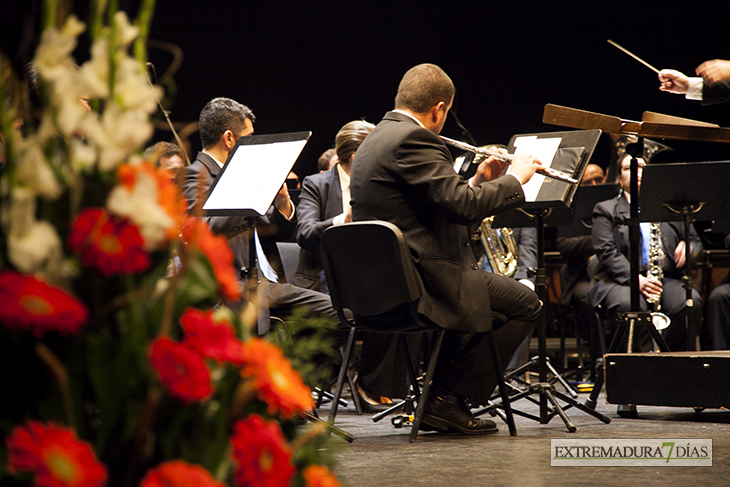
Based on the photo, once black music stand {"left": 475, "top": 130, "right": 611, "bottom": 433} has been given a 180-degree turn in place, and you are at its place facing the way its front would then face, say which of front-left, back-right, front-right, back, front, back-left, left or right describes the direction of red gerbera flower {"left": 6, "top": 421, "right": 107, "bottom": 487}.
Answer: back-right

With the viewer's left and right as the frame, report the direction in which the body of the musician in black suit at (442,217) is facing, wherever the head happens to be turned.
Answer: facing away from the viewer and to the right of the viewer

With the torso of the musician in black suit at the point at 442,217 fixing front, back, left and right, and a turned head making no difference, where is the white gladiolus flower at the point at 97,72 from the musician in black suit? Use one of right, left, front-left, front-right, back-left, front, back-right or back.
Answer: back-right

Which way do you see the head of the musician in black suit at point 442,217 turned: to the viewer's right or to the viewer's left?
to the viewer's right

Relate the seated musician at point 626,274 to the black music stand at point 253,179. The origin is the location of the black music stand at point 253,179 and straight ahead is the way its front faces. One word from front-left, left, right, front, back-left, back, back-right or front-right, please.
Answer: back

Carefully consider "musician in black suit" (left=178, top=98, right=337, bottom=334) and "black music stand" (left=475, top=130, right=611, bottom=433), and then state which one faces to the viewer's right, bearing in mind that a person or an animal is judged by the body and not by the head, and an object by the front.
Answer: the musician in black suit

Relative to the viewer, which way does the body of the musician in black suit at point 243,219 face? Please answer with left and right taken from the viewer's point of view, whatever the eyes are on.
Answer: facing to the right of the viewer

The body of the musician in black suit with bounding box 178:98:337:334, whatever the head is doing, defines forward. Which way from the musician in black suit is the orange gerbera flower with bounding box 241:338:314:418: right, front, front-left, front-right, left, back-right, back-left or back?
right

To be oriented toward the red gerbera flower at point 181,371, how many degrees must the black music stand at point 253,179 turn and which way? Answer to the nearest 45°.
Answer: approximately 45° to its left

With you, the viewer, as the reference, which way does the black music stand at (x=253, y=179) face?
facing the viewer and to the left of the viewer

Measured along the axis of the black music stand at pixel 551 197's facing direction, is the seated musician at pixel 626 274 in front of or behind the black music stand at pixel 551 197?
behind

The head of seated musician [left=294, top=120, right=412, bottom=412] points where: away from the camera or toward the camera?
away from the camera

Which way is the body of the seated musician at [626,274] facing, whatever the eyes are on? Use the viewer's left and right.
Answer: facing the viewer and to the right of the viewer

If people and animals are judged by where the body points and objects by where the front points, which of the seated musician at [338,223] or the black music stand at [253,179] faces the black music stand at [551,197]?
the seated musician

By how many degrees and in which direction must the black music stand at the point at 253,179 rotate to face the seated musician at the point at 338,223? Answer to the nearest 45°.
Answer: approximately 135° to its right
